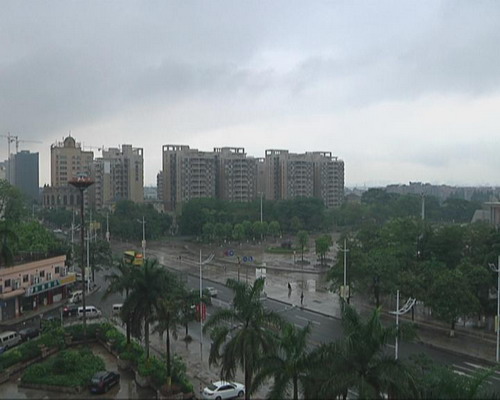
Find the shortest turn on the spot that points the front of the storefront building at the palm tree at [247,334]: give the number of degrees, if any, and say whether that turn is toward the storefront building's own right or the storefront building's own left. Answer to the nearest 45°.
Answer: approximately 45° to the storefront building's own right

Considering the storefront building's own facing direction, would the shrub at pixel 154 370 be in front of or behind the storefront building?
in front

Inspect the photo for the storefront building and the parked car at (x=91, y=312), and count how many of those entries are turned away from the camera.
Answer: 0

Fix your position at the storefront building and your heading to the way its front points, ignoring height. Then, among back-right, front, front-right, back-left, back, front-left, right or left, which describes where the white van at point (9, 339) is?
front-right

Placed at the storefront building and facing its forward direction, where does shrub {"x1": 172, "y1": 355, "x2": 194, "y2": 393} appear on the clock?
The shrub is roughly at 1 o'clock from the storefront building.

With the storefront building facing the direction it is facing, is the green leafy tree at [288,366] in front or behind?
in front

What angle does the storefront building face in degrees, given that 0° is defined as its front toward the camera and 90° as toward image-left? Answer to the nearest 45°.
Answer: approximately 315°

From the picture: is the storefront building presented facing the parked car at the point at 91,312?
yes
